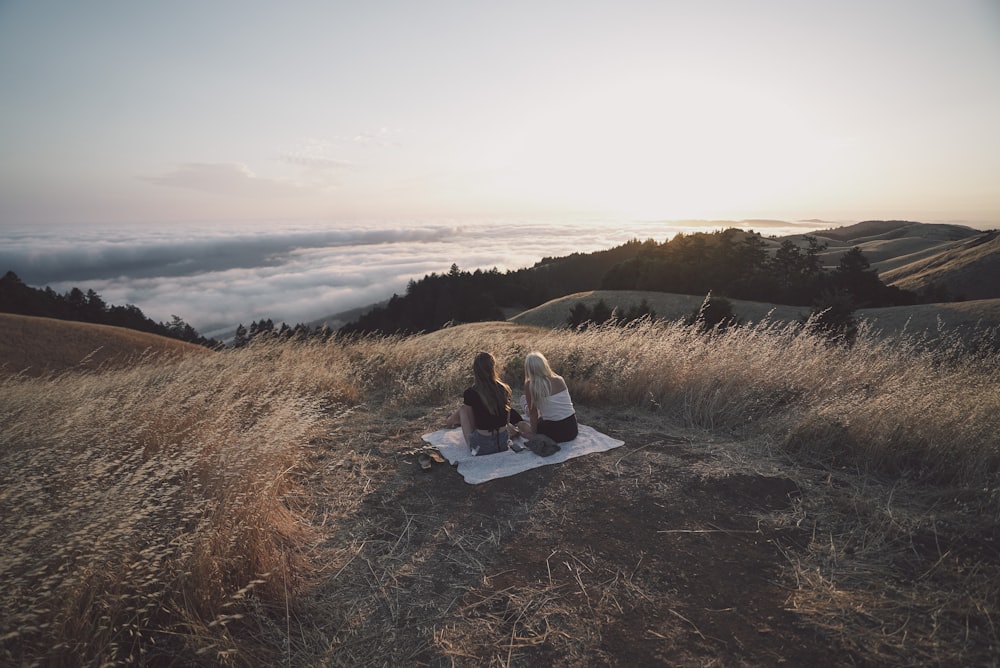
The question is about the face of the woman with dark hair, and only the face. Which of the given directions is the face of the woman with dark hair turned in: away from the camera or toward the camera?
away from the camera

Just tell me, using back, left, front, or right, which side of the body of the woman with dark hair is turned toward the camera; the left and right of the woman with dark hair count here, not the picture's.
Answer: back

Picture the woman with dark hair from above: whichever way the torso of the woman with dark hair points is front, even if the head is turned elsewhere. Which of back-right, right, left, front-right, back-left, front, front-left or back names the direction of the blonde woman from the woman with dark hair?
right
